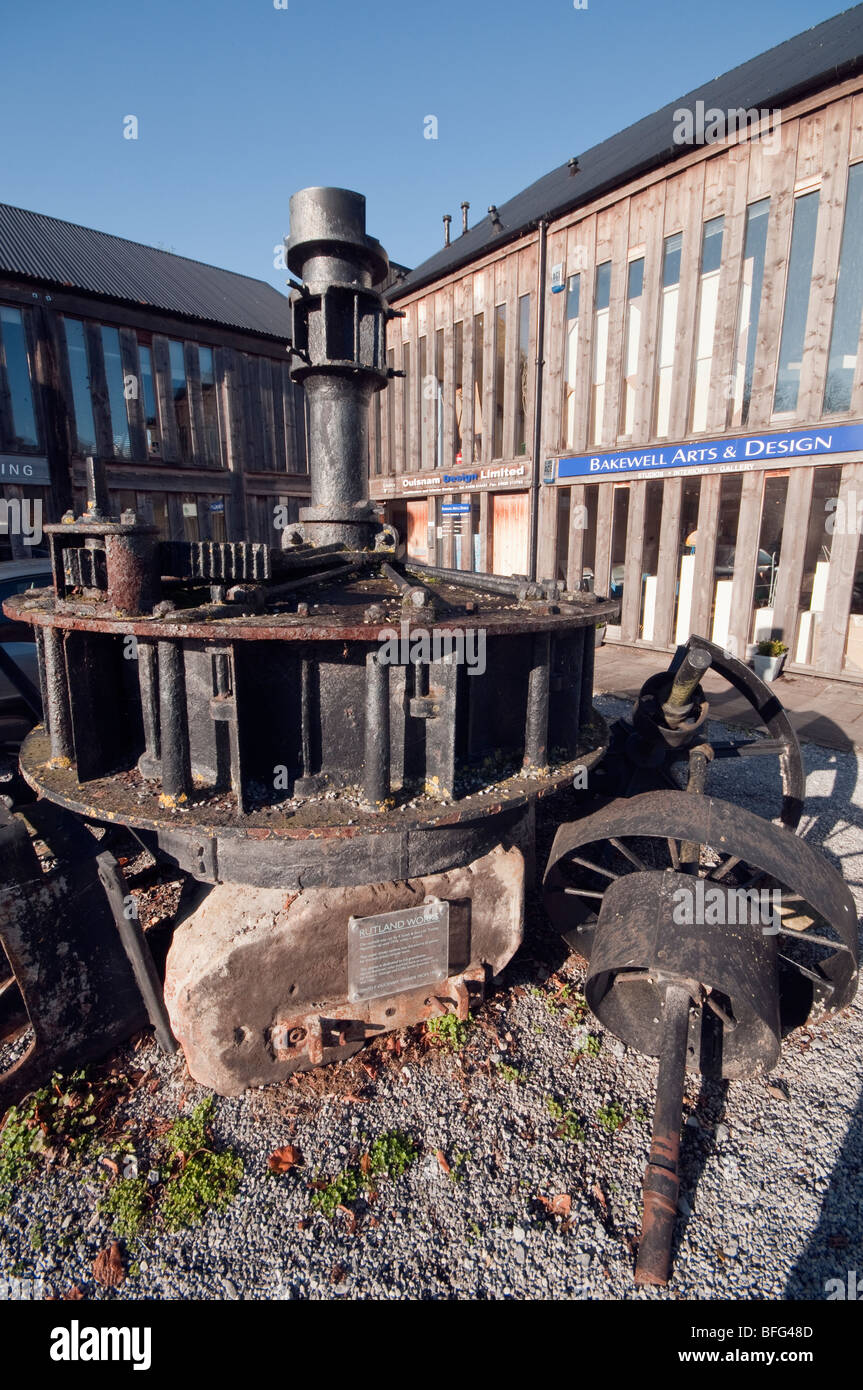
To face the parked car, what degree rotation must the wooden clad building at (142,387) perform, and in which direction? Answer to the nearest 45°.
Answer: approximately 45° to its right

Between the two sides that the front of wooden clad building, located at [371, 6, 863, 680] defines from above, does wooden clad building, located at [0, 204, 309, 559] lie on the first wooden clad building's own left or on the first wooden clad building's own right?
on the first wooden clad building's own right

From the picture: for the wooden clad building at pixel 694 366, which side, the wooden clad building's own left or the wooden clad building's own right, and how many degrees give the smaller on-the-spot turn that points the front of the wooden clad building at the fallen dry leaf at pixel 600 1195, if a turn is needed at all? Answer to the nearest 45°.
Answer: approximately 45° to the wooden clad building's own left

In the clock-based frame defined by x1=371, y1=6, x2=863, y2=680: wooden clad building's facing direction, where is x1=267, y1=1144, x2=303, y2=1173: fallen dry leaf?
The fallen dry leaf is roughly at 11 o'clock from the wooden clad building.

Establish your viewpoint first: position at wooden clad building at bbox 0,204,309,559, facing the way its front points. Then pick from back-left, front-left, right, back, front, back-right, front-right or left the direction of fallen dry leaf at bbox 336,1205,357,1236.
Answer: front-right

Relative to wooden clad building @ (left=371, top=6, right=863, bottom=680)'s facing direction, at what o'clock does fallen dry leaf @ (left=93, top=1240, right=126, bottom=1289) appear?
The fallen dry leaf is roughly at 11 o'clock from the wooden clad building.

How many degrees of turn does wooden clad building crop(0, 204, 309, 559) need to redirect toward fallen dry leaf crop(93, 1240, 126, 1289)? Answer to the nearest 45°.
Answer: approximately 45° to its right

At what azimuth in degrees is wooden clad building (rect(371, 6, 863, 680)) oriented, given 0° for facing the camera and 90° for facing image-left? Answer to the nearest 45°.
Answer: approximately 45°

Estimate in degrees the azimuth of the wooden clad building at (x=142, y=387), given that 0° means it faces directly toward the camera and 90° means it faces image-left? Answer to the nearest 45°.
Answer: approximately 315°
